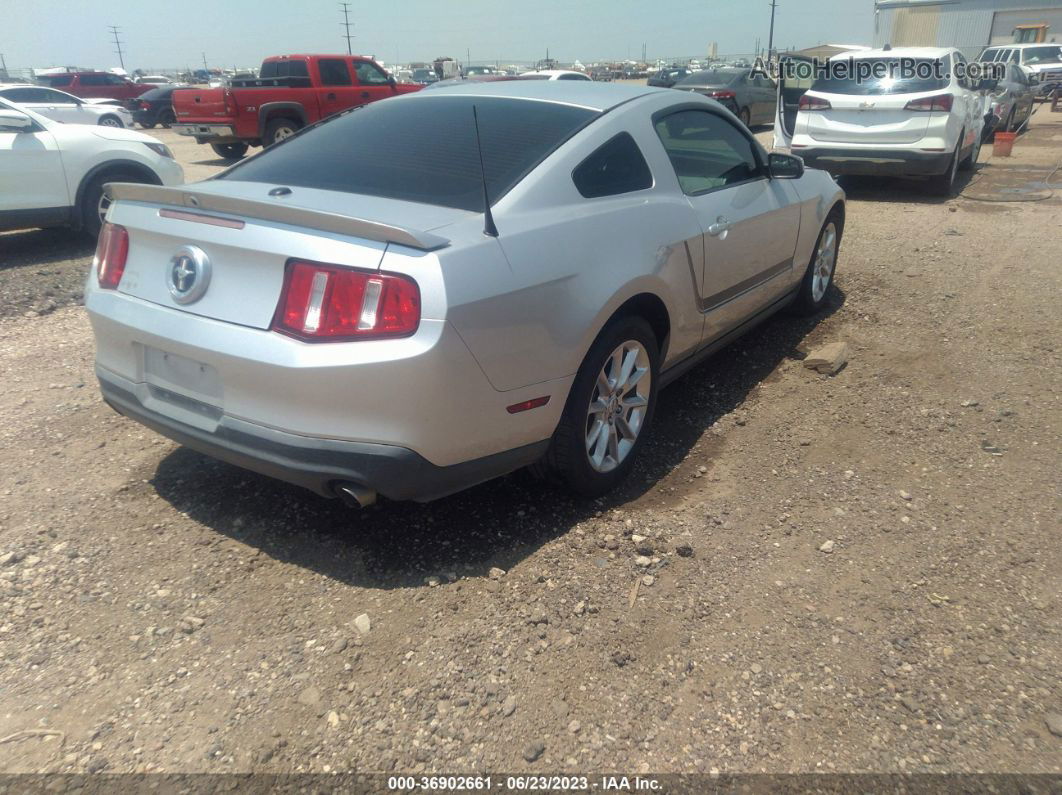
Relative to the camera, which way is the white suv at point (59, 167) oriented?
to the viewer's right

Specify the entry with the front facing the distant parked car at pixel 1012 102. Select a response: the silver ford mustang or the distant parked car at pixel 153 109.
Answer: the silver ford mustang

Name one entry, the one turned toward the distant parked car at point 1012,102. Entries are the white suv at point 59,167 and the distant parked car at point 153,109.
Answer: the white suv

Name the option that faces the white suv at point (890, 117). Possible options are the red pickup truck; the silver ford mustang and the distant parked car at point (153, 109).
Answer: the silver ford mustang

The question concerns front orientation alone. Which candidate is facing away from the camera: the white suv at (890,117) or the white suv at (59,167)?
the white suv at (890,117)

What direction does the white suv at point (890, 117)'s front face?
away from the camera

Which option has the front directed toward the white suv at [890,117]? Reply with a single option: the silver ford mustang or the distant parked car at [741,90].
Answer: the silver ford mustang

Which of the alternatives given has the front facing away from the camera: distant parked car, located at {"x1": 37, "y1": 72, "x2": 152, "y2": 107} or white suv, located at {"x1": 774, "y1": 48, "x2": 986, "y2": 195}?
the white suv

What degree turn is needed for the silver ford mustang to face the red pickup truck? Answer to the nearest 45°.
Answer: approximately 45° to its left

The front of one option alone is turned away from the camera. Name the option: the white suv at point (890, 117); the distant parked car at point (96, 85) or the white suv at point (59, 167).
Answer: the white suv at point (890, 117)
